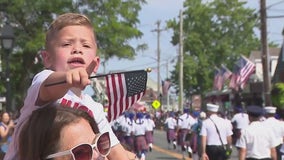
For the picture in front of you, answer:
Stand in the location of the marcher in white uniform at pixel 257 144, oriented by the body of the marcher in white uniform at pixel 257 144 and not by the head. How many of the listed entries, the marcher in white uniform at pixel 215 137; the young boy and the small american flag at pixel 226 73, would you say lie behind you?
1

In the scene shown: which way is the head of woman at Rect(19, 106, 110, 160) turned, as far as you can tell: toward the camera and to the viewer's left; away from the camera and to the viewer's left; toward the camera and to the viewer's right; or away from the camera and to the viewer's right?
toward the camera and to the viewer's right

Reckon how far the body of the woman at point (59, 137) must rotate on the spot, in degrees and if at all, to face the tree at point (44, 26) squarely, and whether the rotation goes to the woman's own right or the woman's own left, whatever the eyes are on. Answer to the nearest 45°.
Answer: approximately 135° to the woman's own left

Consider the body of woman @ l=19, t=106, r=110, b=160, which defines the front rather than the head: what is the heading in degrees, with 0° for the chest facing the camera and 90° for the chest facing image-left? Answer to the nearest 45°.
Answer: approximately 315°
